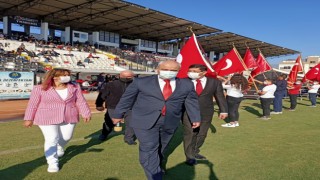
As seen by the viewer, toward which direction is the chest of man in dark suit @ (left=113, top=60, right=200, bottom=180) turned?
toward the camera

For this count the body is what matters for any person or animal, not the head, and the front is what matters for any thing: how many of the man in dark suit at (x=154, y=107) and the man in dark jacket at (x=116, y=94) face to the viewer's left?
0

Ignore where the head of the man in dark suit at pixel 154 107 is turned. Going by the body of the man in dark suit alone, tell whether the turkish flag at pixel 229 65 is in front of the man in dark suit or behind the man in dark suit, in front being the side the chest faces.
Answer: behind

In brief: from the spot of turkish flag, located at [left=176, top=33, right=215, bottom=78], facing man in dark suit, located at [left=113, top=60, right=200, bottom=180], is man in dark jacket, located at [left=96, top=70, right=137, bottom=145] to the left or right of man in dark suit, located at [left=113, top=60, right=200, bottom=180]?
right

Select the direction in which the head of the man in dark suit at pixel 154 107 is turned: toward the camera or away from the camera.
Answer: toward the camera

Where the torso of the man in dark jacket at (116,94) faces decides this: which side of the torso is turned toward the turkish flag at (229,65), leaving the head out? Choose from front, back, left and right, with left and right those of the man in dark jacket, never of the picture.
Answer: left

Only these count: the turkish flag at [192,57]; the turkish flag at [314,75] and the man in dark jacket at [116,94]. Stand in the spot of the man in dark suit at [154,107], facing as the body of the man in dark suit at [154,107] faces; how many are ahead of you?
0

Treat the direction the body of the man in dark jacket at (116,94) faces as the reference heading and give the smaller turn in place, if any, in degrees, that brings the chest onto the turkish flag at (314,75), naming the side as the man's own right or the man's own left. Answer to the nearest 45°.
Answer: approximately 90° to the man's own left

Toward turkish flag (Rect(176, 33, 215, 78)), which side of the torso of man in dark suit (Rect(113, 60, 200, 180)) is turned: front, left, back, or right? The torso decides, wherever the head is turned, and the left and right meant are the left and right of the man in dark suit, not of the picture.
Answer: back

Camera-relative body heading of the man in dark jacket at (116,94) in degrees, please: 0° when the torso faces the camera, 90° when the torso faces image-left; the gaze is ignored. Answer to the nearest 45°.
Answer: approximately 315°
